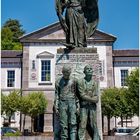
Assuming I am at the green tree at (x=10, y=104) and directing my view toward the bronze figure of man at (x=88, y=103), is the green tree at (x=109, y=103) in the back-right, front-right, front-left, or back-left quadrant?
front-left

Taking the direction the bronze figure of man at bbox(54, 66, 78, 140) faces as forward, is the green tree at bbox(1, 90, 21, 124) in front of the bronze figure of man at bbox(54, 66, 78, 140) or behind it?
behind

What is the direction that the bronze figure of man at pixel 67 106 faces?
toward the camera

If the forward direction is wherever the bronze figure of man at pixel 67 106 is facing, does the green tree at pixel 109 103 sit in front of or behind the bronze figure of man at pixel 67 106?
behind

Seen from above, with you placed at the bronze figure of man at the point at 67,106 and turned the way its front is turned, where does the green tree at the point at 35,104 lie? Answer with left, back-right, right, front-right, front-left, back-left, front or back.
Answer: back

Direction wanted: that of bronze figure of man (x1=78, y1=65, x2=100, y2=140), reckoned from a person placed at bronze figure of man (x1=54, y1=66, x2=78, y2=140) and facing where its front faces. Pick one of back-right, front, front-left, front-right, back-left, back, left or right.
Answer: left
